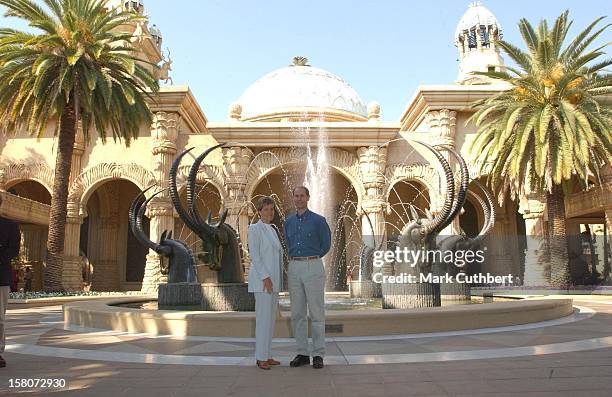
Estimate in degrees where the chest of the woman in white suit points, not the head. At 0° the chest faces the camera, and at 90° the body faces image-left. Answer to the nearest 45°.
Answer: approximately 315°

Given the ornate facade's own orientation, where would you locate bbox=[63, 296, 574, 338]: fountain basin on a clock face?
The fountain basin is roughly at 12 o'clock from the ornate facade.

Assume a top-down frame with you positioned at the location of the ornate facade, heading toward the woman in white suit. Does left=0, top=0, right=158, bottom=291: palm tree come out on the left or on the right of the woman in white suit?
right

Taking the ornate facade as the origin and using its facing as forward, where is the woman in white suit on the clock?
The woman in white suit is roughly at 12 o'clock from the ornate facade.

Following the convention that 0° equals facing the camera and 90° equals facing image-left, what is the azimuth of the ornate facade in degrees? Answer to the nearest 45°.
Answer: approximately 0°

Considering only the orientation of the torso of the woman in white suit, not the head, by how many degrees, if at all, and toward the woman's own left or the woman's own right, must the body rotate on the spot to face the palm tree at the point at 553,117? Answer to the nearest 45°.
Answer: approximately 90° to the woman's own left

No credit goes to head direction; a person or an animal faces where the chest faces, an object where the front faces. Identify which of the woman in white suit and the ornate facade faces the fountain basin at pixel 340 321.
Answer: the ornate facade
